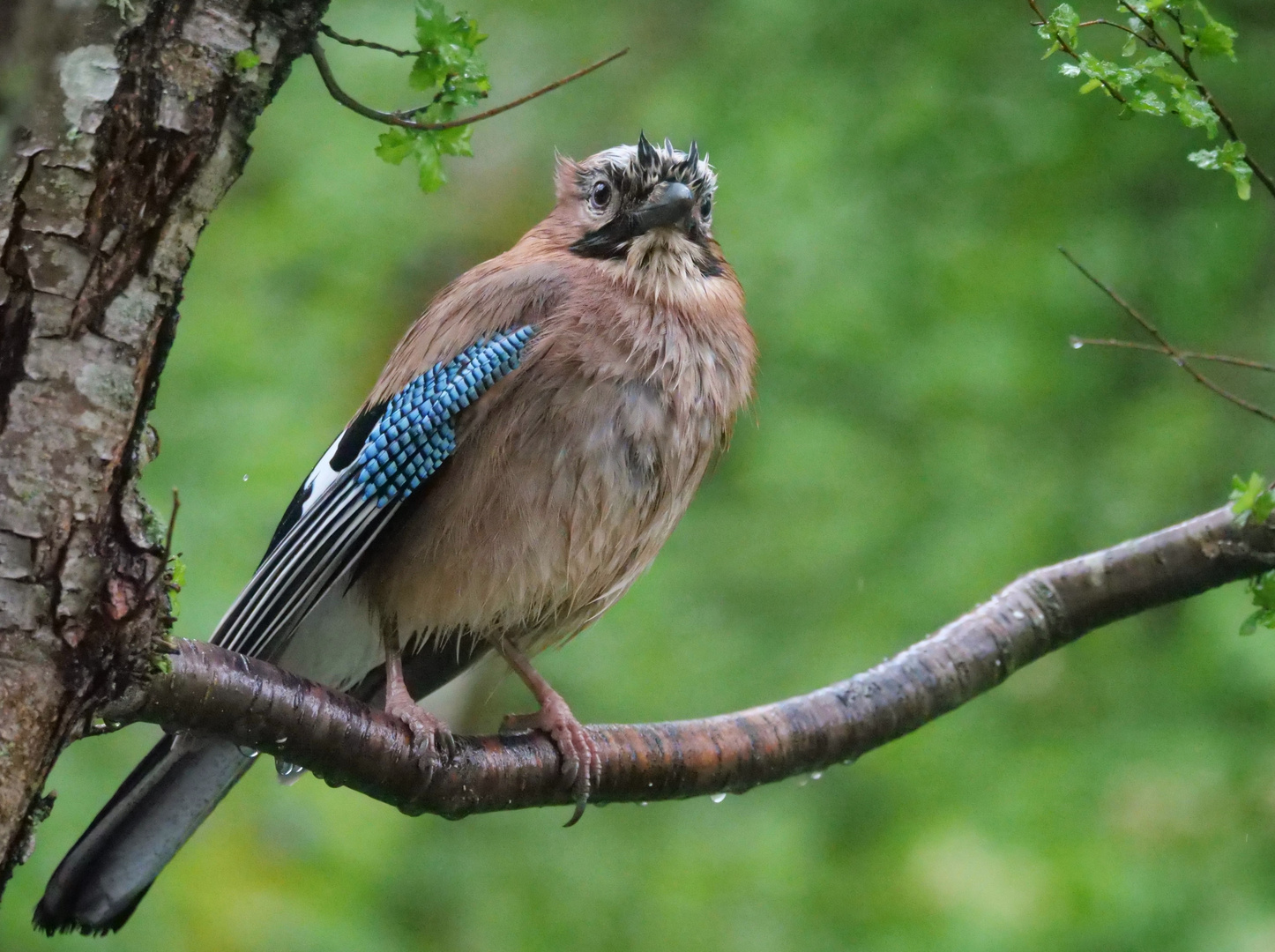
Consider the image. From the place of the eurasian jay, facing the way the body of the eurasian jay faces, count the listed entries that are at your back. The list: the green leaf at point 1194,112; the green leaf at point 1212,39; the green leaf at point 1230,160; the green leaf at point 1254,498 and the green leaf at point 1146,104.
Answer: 0

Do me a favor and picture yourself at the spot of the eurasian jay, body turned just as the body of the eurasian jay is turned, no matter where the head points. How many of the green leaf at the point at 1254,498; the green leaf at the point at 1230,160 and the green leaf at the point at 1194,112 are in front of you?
3

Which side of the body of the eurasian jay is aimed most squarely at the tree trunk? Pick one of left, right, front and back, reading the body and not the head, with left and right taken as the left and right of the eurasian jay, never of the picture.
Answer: right

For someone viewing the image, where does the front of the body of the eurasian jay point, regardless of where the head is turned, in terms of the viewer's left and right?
facing the viewer and to the right of the viewer

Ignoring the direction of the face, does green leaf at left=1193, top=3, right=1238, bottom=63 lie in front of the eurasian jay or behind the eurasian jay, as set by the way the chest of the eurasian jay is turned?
in front

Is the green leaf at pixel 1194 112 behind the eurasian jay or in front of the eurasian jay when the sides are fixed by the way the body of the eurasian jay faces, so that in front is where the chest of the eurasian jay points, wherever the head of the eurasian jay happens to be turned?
in front
